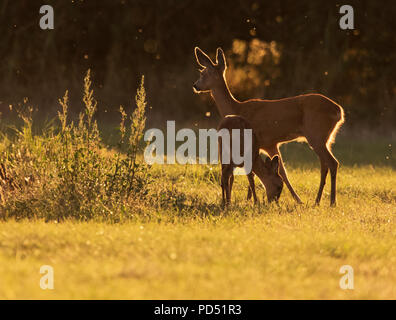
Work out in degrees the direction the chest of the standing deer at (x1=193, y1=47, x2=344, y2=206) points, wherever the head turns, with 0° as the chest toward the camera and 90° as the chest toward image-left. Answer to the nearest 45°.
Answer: approximately 90°

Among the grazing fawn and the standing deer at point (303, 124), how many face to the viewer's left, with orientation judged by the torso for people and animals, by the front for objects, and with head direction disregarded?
1

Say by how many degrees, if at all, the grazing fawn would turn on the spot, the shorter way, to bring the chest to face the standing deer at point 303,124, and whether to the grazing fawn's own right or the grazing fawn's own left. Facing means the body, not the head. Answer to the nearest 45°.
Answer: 0° — it already faces it

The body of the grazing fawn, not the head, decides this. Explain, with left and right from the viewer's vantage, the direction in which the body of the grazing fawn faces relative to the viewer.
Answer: facing away from the viewer and to the right of the viewer

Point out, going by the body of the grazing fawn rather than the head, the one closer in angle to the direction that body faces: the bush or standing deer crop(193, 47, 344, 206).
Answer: the standing deer

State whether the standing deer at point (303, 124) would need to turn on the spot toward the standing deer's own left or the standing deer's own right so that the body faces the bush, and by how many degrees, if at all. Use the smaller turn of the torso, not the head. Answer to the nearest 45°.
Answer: approximately 45° to the standing deer's own left

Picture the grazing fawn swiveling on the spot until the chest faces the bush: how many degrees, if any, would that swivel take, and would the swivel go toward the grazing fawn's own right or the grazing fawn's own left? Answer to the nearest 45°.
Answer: approximately 180°
